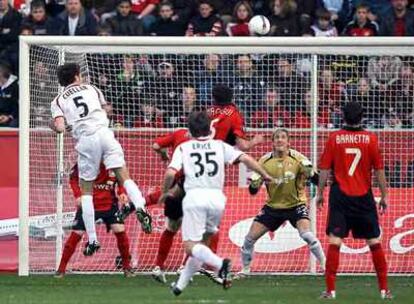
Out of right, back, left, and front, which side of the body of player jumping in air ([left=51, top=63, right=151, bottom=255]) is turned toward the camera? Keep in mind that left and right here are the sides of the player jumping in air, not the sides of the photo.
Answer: back

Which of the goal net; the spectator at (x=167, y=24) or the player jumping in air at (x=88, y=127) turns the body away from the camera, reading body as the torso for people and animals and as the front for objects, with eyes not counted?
the player jumping in air

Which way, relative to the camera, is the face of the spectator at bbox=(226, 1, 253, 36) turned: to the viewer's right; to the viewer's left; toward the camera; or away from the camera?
toward the camera

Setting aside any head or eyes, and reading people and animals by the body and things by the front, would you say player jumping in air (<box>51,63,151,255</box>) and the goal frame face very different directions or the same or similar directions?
very different directions

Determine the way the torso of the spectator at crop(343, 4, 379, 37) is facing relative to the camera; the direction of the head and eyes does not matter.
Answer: toward the camera

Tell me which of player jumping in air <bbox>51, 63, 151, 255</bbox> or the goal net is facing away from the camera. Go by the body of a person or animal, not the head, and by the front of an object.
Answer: the player jumping in air

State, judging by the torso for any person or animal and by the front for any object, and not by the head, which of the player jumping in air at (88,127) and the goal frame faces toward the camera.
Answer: the goal frame

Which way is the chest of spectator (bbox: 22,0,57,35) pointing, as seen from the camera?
toward the camera

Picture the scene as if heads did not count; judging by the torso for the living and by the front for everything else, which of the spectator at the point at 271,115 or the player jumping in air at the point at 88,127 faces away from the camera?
the player jumping in air

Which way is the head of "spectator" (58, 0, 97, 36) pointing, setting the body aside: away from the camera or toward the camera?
toward the camera

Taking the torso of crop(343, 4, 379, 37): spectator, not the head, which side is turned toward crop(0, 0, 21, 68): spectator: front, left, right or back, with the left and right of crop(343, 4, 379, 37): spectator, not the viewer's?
right

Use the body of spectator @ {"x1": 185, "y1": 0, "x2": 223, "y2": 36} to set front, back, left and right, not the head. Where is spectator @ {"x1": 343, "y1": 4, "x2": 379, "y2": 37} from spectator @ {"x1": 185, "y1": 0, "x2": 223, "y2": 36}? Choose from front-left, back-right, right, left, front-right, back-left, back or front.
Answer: left

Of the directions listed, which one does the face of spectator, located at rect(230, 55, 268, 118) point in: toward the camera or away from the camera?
toward the camera

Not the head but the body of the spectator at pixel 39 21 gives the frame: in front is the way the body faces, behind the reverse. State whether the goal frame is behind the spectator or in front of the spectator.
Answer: in front

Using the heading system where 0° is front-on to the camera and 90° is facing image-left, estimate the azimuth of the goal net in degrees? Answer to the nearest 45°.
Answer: approximately 0°
